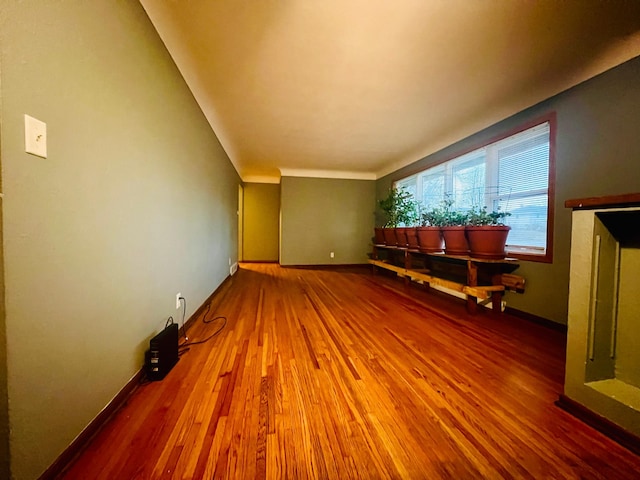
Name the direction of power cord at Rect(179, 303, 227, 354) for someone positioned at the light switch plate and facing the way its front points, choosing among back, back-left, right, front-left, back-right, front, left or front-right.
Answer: left

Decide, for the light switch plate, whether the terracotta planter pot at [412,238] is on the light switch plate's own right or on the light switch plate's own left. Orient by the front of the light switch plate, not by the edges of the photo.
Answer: on the light switch plate's own left

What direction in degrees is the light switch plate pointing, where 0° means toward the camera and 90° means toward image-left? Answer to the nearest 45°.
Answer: approximately 315°

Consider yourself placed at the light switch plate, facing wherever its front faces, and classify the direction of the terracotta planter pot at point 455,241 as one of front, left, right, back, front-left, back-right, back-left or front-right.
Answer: front-left

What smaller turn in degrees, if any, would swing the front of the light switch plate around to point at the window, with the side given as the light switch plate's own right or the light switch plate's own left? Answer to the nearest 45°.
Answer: approximately 45° to the light switch plate's own left

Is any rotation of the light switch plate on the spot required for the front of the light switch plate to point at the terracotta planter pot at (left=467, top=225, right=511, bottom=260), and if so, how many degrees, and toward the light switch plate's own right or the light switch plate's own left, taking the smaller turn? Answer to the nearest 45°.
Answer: approximately 45° to the light switch plate's own left
